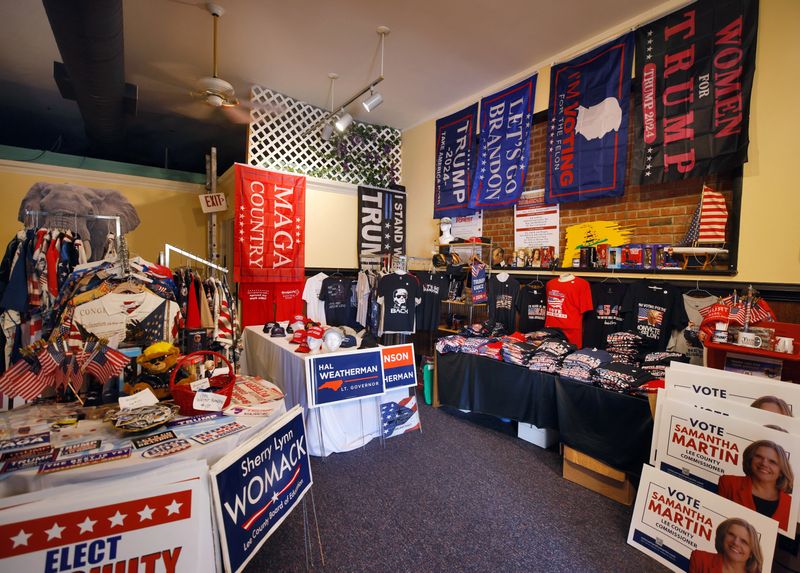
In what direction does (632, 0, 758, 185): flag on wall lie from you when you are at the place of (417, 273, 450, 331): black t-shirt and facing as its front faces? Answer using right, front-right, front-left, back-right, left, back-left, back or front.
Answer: front-left

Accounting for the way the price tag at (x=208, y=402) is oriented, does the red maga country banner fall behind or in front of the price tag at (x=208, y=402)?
behind

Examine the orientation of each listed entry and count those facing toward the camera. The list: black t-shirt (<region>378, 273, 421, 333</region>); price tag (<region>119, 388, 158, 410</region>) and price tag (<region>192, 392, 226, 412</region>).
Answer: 3

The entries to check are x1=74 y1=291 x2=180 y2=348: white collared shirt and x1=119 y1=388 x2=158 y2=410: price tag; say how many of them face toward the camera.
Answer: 2

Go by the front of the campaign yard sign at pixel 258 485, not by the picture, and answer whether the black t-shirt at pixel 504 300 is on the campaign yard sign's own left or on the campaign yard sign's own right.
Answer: on the campaign yard sign's own left

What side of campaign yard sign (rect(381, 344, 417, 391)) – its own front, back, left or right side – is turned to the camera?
front

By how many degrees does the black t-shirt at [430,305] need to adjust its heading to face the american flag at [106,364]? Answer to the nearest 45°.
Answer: approximately 45° to its right

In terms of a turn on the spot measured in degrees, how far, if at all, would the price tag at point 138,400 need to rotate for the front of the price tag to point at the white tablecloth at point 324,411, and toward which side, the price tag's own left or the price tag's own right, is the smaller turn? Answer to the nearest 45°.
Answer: approximately 135° to the price tag's own left

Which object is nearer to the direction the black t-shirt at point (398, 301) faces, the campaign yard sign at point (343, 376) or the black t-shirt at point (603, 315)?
the campaign yard sign

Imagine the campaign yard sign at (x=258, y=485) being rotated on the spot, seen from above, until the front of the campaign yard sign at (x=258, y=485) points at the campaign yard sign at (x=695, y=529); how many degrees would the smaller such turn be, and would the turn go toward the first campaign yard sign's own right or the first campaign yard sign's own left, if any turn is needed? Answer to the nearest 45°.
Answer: approximately 45° to the first campaign yard sign's own left

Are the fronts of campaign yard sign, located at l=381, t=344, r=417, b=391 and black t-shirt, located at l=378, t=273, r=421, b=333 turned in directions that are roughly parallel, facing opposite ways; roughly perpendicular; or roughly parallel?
roughly parallel

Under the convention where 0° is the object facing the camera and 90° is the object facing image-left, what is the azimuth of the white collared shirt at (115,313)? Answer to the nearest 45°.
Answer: approximately 0°

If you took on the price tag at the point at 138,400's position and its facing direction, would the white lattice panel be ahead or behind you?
behind

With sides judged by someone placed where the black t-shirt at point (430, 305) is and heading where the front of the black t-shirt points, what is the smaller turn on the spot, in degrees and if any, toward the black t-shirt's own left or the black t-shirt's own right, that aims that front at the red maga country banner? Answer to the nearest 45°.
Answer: approximately 90° to the black t-shirt's own right

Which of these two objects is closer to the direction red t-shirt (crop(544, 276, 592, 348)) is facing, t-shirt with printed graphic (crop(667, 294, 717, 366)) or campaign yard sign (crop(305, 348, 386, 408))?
the campaign yard sign

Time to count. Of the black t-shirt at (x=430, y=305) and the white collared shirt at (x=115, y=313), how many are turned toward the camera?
2

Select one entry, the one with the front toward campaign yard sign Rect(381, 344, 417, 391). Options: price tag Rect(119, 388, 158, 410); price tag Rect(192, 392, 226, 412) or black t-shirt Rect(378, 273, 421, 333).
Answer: the black t-shirt

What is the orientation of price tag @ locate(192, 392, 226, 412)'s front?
toward the camera

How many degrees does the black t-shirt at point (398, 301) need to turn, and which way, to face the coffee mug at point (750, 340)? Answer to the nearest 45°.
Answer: approximately 45° to its left
